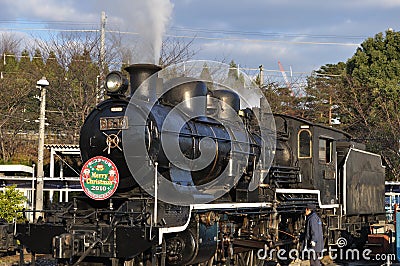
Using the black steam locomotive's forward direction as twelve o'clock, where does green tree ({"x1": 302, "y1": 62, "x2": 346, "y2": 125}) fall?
The green tree is roughly at 5 o'clock from the black steam locomotive.

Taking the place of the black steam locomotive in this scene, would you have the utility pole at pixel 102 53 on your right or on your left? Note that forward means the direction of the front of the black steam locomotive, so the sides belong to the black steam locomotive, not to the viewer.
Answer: on your right

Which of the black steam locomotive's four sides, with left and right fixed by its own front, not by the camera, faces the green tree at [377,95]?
back

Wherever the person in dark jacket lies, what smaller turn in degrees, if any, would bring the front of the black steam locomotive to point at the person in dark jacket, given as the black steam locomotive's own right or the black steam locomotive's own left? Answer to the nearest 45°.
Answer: approximately 180°

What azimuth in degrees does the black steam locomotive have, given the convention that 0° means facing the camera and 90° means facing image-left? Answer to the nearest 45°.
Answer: approximately 45°

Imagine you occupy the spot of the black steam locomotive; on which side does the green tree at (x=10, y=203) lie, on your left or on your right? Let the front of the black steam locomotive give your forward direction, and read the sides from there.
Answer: on your right

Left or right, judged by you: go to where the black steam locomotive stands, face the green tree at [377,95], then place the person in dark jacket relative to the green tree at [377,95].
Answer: right
